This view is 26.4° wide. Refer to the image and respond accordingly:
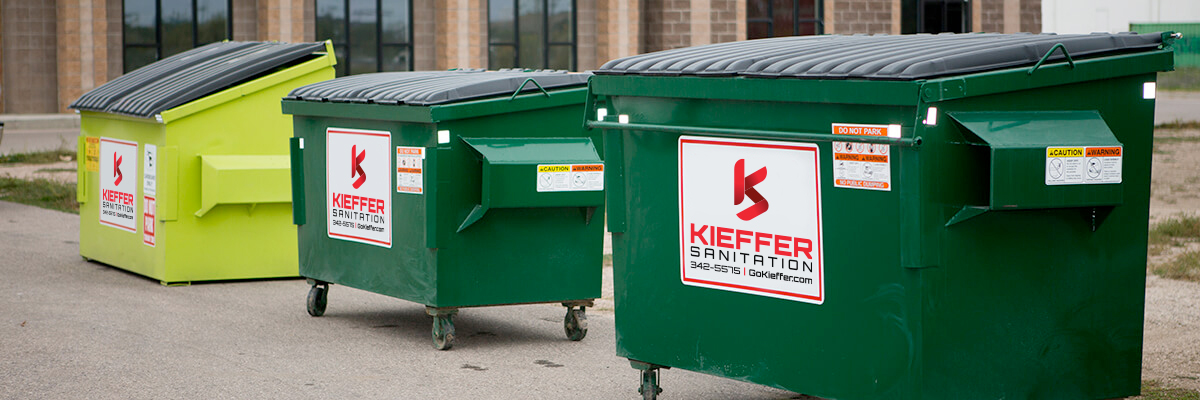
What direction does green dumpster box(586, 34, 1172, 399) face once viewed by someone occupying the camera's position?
facing the viewer and to the left of the viewer

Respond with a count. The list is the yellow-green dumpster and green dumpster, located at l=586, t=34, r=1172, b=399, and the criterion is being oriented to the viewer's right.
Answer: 0

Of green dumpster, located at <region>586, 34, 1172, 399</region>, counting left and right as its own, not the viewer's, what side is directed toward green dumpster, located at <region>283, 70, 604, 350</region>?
right

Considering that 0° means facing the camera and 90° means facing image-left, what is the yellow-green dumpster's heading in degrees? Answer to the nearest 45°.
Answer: approximately 45°

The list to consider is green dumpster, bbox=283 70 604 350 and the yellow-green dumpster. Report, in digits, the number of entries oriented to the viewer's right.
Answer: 0

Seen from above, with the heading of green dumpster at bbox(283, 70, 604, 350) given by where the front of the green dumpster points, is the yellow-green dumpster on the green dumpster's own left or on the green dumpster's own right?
on the green dumpster's own right

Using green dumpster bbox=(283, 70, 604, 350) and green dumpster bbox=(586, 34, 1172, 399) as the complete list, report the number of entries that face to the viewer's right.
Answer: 0

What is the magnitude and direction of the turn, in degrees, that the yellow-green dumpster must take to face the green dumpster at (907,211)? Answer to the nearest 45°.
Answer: approximately 45° to its left

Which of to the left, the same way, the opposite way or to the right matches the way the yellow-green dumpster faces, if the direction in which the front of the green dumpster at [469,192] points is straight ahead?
the same way

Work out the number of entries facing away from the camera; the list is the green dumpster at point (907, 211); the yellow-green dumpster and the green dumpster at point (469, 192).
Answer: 0

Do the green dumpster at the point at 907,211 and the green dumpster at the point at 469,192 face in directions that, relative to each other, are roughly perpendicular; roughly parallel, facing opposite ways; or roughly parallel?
roughly parallel

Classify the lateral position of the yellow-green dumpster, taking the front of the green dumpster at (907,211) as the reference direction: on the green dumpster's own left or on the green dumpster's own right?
on the green dumpster's own right
